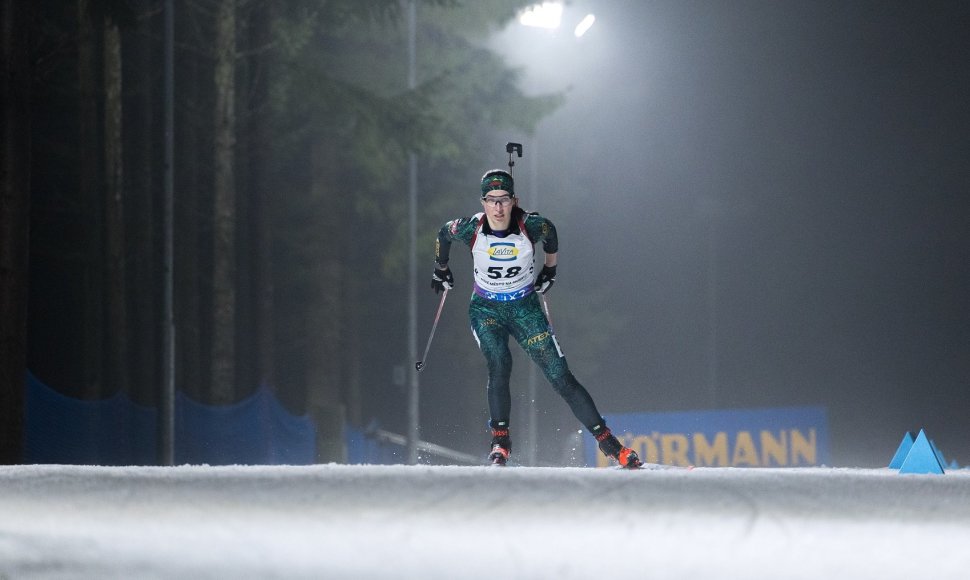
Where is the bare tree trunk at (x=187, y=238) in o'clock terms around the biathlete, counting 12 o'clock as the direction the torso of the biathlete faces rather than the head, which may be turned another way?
The bare tree trunk is roughly at 5 o'clock from the biathlete.

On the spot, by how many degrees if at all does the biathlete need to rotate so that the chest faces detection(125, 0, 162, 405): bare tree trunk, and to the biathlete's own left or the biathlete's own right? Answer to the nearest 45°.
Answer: approximately 135° to the biathlete's own right

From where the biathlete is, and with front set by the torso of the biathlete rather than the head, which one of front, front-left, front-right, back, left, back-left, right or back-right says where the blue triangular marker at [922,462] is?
front-left

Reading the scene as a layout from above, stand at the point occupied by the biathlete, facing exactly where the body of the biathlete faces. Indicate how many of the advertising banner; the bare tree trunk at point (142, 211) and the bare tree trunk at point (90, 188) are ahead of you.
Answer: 0

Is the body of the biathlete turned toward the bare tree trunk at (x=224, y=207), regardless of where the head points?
no

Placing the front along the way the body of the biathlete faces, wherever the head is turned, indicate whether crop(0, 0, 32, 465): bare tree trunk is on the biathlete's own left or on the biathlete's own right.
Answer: on the biathlete's own right

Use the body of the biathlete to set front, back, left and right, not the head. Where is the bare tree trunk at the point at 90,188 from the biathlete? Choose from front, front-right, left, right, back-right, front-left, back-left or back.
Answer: back-right

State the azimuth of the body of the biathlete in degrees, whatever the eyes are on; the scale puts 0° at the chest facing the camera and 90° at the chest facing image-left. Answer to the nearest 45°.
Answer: approximately 0°

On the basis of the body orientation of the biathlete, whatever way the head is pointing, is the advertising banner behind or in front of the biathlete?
behind

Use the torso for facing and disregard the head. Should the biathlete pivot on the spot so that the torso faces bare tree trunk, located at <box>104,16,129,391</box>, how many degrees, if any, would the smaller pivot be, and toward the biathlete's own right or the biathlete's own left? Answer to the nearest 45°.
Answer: approximately 135° to the biathlete's own right

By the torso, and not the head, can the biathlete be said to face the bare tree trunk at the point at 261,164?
no
